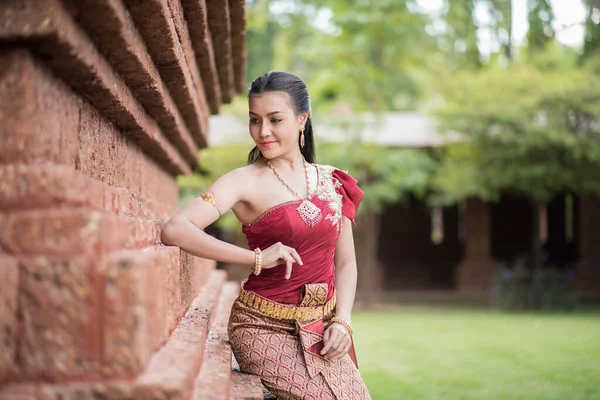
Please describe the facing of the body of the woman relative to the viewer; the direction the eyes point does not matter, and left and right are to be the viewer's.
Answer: facing the viewer and to the right of the viewer

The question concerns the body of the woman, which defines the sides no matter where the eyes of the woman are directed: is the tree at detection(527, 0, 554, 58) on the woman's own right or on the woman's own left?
on the woman's own left

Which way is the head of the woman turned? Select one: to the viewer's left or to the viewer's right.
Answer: to the viewer's left

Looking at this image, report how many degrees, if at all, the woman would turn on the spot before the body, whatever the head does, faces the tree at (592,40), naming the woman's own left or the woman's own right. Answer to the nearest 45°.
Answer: approximately 90° to the woman's own left

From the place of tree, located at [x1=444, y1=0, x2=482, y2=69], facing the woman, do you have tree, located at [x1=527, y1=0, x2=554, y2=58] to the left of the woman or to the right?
left

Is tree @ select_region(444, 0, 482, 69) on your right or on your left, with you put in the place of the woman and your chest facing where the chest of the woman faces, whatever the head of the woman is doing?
on your left
